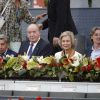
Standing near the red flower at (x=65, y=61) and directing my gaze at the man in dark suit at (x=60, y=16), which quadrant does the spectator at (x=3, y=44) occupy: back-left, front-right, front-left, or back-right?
front-left

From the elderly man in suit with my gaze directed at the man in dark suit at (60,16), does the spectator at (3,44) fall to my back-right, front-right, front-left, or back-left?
back-left

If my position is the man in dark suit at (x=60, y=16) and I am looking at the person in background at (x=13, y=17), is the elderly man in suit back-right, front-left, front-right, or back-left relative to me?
front-left

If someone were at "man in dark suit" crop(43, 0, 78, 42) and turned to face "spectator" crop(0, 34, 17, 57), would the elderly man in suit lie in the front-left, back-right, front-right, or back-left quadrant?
front-left

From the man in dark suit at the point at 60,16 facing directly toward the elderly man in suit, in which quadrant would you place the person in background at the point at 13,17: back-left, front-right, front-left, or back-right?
front-right

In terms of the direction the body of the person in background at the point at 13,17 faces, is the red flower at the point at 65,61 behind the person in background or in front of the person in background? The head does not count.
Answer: in front

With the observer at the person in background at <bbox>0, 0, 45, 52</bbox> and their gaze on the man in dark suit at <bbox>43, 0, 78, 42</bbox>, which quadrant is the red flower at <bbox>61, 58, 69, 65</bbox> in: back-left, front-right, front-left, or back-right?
front-right

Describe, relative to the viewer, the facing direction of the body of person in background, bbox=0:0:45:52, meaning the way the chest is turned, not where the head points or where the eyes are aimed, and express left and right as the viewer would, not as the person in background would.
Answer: facing the viewer and to the right of the viewer

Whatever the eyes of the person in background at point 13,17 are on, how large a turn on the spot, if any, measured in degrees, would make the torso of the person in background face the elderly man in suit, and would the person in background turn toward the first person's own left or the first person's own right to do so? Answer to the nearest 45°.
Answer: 0° — they already face them

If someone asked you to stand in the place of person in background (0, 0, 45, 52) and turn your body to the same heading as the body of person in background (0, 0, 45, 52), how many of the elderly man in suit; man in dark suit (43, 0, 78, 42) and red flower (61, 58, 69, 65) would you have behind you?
0

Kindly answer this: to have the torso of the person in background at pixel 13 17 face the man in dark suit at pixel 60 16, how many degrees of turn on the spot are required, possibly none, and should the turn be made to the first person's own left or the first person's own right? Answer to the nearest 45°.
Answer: approximately 45° to the first person's own left
